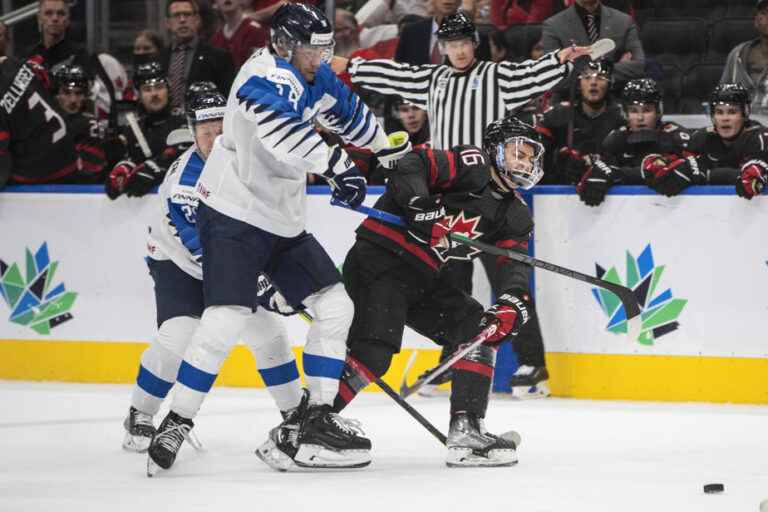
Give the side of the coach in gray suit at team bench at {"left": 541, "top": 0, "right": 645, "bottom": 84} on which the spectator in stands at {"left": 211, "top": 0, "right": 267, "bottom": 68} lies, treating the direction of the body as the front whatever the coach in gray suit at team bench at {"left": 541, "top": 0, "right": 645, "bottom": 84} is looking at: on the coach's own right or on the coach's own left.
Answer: on the coach's own right

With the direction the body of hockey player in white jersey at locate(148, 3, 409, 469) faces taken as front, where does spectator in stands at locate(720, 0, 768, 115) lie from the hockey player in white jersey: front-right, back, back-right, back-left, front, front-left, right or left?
left

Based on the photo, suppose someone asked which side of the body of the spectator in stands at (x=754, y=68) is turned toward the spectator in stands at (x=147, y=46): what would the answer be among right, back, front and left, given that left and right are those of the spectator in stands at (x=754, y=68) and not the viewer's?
right

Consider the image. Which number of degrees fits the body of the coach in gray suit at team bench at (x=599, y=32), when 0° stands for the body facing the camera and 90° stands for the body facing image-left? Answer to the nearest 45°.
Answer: approximately 0°

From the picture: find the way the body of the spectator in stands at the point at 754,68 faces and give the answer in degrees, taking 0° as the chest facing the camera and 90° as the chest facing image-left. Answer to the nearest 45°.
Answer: approximately 0°

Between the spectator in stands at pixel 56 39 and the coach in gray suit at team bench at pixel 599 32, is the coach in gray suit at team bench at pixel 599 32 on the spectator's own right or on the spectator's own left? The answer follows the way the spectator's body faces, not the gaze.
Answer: on the spectator's own left

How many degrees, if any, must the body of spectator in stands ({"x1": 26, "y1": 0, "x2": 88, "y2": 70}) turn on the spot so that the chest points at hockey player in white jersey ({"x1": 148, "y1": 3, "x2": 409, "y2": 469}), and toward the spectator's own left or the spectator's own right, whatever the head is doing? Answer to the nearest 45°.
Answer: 0° — they already face them

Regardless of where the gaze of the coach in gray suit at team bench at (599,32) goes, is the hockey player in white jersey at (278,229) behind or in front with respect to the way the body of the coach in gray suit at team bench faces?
in front

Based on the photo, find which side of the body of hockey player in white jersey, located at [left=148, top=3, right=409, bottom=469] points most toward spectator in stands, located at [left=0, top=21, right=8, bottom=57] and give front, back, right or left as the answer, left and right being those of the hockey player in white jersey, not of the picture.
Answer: back

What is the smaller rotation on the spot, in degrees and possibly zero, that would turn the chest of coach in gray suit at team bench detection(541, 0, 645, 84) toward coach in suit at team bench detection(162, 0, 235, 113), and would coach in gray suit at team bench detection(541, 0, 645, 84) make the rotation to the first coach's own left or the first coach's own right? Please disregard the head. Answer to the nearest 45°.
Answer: approximately 90° to the first coach's own right

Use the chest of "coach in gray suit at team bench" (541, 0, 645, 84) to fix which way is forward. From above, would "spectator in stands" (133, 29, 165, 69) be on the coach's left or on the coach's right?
on the coach's right
